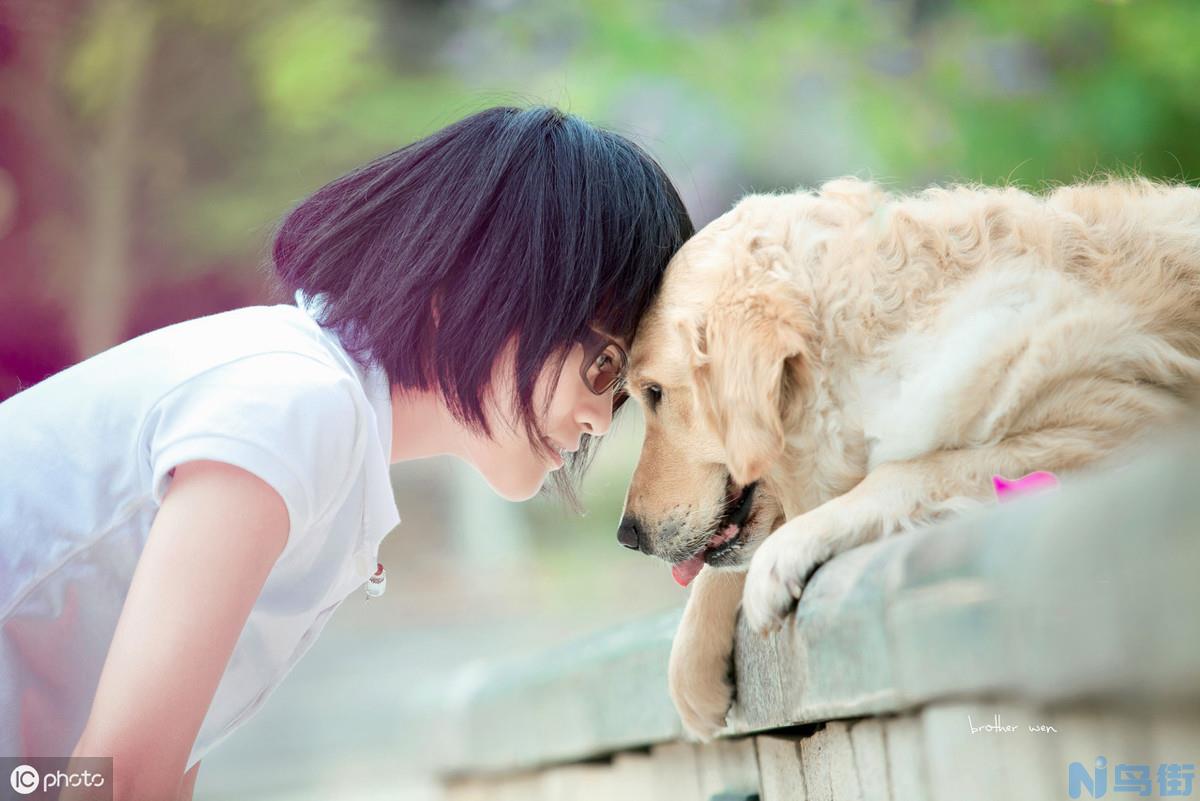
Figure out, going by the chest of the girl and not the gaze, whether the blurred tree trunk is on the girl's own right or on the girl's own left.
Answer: on the girl's own left

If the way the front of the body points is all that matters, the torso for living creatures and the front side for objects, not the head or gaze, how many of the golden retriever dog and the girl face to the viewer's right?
1

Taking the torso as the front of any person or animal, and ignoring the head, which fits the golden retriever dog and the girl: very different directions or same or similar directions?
very different directions

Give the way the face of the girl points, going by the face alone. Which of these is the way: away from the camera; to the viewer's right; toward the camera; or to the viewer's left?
to the viewer's right

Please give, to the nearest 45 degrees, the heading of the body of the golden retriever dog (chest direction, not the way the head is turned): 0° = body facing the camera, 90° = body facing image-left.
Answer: approximately 90°

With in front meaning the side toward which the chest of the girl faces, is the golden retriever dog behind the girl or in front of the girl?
in front

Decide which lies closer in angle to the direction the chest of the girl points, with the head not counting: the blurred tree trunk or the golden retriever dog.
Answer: the golden retriever dog

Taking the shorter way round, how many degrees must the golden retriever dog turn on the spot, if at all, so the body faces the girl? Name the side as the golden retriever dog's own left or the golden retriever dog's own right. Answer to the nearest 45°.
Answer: approximately 45° to the golden retriever dog's own left

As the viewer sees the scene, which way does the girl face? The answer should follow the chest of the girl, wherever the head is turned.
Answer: to the viewer's right
